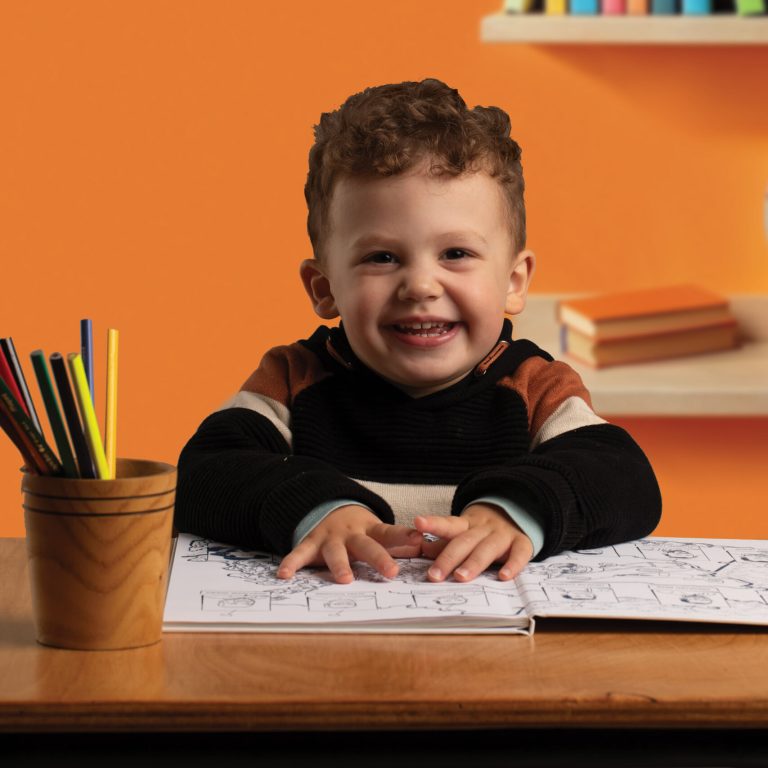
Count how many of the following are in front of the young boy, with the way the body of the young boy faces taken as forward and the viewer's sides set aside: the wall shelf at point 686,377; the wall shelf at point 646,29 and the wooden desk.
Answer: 1

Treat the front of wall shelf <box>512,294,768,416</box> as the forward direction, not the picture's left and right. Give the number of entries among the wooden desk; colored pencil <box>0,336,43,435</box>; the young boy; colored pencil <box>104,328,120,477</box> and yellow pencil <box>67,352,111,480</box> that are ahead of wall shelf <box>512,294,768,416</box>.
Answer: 5

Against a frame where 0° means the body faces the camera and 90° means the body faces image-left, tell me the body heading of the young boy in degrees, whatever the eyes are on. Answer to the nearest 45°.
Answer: approximately 0°

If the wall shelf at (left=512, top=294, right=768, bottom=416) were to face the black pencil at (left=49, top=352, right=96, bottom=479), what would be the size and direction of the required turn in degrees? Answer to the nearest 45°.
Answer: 0° — it already faces it

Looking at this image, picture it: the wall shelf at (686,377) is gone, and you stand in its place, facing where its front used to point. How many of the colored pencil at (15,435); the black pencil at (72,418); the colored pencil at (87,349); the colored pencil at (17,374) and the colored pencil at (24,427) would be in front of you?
5

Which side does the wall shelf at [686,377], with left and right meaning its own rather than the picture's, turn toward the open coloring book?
front

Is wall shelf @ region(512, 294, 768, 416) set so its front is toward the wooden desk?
yes

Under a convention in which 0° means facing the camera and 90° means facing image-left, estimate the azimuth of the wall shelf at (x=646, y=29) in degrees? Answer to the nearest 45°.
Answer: approximately 0°

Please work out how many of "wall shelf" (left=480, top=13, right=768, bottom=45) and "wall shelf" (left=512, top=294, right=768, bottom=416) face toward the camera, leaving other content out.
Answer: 2

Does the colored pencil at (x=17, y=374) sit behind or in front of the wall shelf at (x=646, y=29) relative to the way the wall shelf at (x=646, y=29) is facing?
in front

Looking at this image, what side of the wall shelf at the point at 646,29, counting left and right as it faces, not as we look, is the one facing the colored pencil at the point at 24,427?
front
